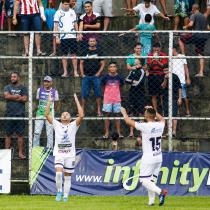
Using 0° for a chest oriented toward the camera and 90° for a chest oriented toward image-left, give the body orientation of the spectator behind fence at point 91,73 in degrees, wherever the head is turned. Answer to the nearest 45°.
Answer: approximately 0°

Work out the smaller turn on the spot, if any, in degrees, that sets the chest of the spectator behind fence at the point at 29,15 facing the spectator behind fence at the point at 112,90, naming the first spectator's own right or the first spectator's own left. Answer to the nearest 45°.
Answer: approximately 45° to the first spectator's own left

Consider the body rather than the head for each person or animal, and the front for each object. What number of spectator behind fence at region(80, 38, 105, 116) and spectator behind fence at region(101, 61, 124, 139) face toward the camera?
2

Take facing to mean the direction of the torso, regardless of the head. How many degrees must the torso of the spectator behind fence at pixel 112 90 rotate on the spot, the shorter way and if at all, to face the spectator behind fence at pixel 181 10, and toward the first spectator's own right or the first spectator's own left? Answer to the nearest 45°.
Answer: approximately 135° to the first spectator's own left
